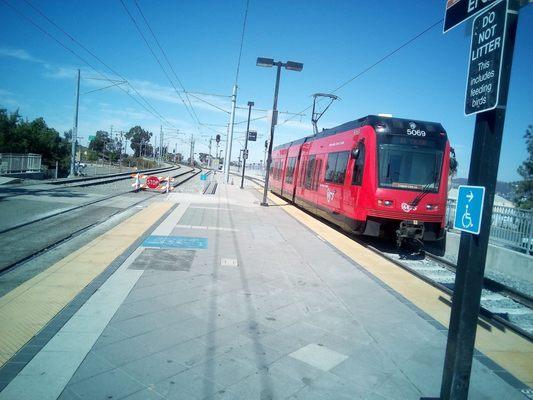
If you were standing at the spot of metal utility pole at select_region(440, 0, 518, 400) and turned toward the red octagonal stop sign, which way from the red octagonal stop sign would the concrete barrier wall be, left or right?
right

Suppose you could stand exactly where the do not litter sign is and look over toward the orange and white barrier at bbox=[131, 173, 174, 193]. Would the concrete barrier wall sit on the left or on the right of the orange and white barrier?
right

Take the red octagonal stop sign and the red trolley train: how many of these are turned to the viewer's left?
0

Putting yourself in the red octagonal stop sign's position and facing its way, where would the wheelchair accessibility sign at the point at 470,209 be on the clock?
The wheelchair accessibility sign is roughly at 12 o'clock from the red octagonal stop sign.

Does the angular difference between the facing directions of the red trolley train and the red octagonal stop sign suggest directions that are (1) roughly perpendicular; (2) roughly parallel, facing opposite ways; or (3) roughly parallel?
roughly parallel

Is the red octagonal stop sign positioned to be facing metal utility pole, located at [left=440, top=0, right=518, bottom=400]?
yes

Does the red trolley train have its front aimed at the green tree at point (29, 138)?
no

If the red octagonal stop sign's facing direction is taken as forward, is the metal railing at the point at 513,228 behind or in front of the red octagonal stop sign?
in front

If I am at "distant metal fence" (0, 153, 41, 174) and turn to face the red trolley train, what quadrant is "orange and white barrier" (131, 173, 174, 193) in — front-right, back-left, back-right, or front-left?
front-left

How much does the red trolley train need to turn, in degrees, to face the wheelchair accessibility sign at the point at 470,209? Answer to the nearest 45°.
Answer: approximately 45° to its right

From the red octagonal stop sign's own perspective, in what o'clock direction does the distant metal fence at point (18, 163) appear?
The distant metal fence is roughly at 4 o'clock from the red octagonal stop sign.

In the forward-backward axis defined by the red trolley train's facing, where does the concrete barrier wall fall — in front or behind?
in front

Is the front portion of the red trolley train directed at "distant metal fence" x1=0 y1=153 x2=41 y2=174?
no

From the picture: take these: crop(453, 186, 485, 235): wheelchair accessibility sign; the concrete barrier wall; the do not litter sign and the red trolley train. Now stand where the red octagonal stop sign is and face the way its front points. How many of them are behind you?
0

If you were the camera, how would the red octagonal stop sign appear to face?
facing the viewer

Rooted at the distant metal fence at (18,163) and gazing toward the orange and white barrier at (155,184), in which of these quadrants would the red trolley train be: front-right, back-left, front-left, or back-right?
front-right

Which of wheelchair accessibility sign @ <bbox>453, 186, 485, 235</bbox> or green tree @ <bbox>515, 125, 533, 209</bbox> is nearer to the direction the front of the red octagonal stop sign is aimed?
the wheelchair accessibility sign
